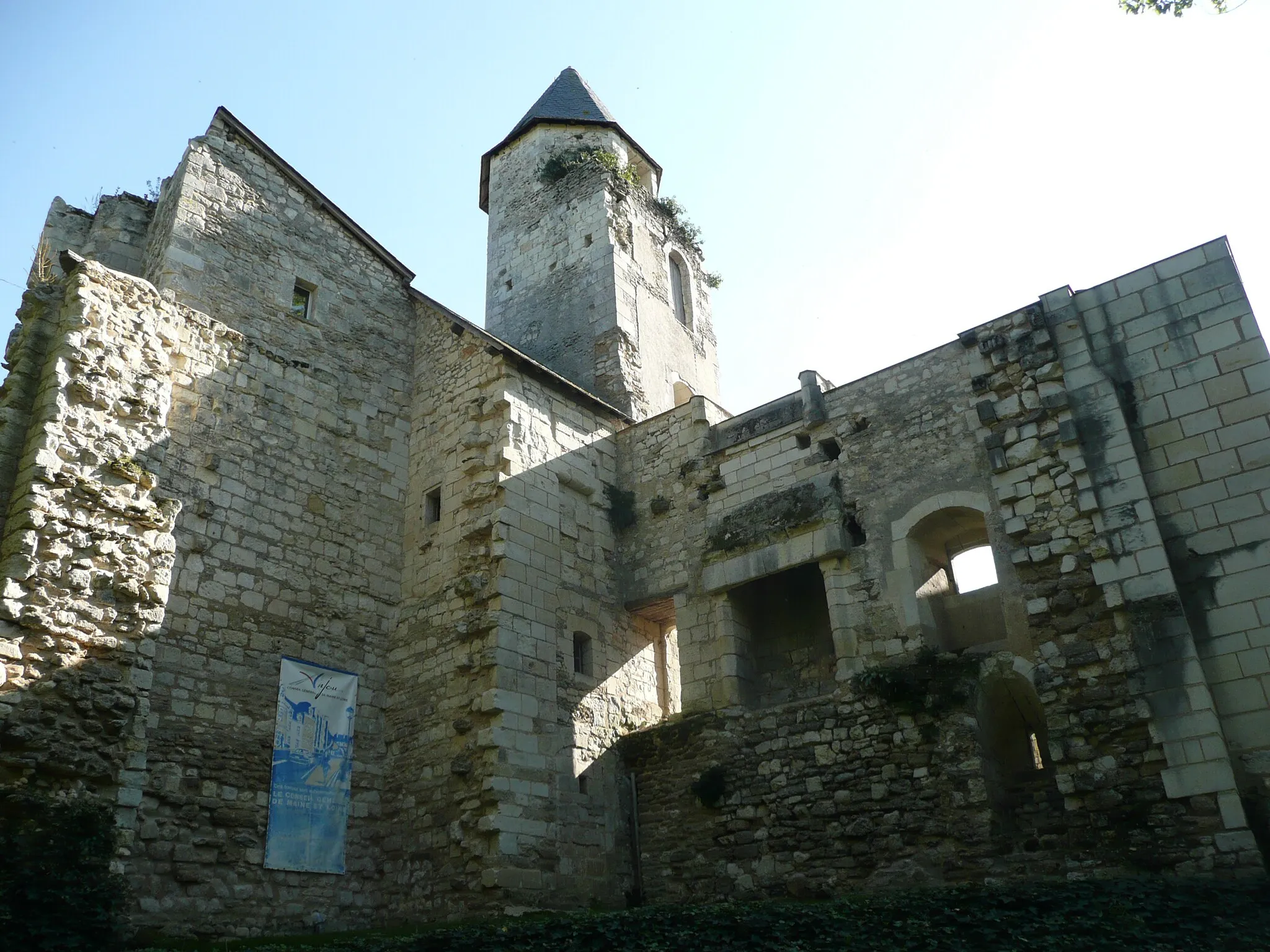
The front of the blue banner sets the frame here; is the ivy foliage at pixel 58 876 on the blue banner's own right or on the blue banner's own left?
on the blue banner's own right

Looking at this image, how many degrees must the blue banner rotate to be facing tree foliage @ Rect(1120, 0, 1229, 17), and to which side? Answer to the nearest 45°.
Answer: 0° — it already faces it

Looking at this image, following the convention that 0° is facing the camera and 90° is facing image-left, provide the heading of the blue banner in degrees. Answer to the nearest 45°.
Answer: approximately 315°
